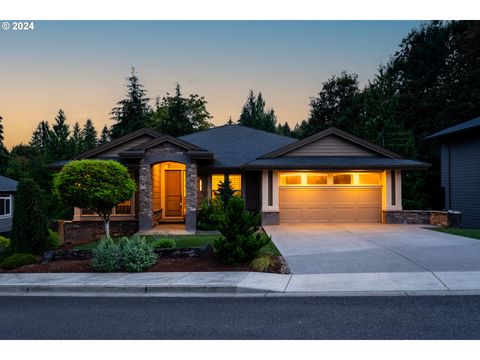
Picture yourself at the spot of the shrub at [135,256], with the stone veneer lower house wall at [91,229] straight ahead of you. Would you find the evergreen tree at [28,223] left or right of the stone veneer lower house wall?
left

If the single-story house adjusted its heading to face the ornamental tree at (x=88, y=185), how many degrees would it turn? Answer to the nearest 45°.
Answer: approximately 45° to its right

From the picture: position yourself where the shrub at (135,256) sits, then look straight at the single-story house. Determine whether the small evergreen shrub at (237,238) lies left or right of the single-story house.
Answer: right

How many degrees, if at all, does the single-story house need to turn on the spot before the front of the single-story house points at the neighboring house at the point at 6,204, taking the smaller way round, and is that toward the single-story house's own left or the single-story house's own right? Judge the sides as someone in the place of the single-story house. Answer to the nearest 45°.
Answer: approximately 135° to the single-story house's own right

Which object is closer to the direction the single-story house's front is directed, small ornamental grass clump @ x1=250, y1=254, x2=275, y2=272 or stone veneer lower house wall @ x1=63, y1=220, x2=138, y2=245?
the small ornamental grass clump

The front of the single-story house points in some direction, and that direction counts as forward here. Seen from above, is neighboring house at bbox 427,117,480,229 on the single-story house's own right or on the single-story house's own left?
on the single-story house's own left

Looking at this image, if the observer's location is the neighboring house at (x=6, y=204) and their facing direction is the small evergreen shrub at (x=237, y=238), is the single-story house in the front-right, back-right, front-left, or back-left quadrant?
front-left

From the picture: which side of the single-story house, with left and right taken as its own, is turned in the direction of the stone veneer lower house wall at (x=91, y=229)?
right

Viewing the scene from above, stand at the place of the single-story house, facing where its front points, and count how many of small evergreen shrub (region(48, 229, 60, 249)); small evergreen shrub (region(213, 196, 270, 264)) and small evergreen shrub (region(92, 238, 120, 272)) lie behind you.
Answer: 0

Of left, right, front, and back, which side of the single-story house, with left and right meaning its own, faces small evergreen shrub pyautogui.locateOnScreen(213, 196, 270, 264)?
front

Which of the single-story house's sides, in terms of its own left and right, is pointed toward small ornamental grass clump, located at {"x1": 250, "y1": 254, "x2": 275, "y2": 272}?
front

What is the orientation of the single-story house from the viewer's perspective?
toward the camera

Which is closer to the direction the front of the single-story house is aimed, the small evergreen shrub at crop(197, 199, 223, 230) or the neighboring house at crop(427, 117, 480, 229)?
the small evergreen shrub

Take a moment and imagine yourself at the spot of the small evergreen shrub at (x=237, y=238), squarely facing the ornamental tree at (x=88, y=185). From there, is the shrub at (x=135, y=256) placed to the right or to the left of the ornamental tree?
left

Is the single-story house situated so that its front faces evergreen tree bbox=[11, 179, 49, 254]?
no

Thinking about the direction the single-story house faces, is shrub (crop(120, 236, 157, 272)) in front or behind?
in front

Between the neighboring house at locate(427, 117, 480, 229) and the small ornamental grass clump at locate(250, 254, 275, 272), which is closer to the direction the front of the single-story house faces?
the small ornamental grass clump
